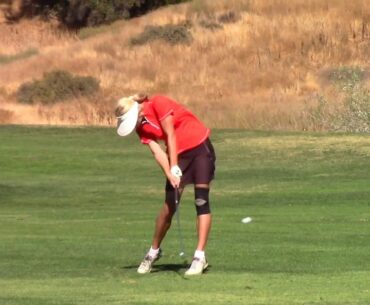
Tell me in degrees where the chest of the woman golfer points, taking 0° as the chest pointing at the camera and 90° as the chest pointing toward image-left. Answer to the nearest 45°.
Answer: approximately 45°

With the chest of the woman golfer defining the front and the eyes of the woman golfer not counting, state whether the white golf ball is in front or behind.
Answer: behind

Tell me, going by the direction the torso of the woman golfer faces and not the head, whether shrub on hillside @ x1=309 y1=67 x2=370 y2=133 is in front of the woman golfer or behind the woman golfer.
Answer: behind
